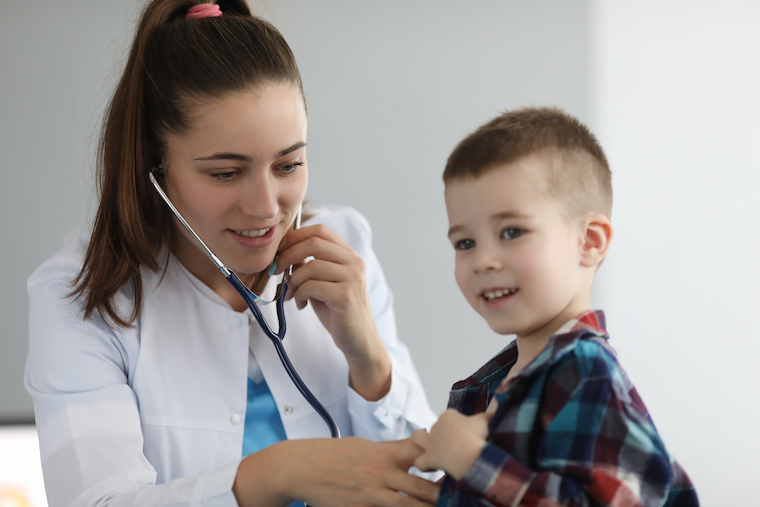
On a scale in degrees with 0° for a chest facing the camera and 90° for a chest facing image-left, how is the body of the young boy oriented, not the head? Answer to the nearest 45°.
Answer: approximately 45°

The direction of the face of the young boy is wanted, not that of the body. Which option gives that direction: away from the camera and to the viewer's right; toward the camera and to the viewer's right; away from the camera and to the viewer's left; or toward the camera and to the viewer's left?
toward the camera and to the viewer's left

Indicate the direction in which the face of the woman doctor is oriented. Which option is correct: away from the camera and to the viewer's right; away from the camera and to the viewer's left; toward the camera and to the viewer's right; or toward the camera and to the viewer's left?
toward the camera and to the viewer's right

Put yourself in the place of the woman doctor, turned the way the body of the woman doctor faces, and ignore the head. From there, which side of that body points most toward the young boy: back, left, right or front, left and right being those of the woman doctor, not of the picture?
front

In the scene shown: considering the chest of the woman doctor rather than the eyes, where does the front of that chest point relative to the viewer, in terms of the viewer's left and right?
facing the viewer and to the right of the viewer

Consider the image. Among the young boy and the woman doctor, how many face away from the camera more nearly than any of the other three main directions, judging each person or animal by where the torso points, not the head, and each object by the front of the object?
0
